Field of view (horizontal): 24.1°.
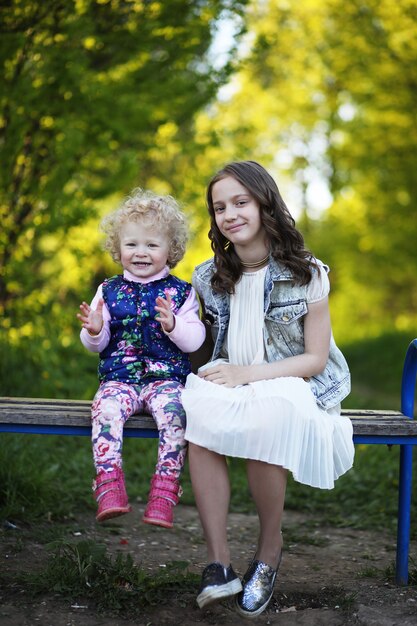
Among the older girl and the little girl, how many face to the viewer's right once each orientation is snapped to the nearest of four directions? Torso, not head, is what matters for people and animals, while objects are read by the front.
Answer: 0

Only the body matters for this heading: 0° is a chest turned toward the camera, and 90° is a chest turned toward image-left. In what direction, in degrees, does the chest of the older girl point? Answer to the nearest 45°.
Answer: approximately 45°
